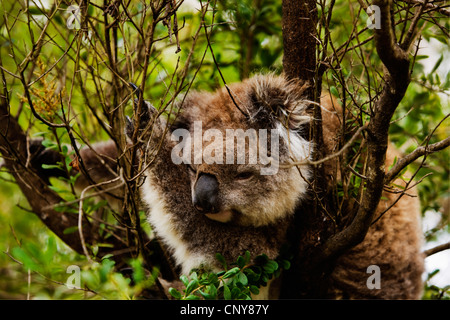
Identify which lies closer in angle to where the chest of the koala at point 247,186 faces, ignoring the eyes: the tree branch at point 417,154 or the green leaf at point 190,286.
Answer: the green leaf

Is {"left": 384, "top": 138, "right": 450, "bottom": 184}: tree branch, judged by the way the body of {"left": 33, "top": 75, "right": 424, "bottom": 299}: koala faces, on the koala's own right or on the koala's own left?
on the koala's own left

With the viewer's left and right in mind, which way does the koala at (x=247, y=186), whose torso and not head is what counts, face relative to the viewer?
facing the viewer and to the left of the viewer

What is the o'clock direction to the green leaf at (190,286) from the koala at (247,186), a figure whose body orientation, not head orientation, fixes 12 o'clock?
The green leaf is roughly at 11 o'clock from the koala.
